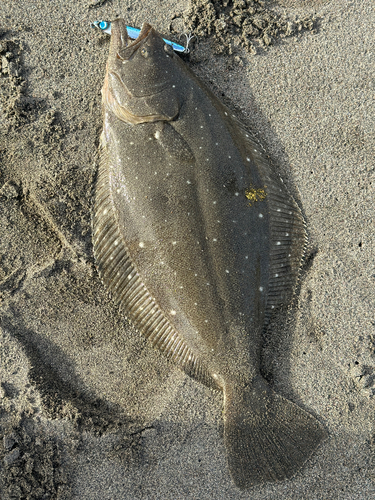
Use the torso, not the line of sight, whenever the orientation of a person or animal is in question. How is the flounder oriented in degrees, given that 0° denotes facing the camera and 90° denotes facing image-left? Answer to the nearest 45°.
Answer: approximately 180°
